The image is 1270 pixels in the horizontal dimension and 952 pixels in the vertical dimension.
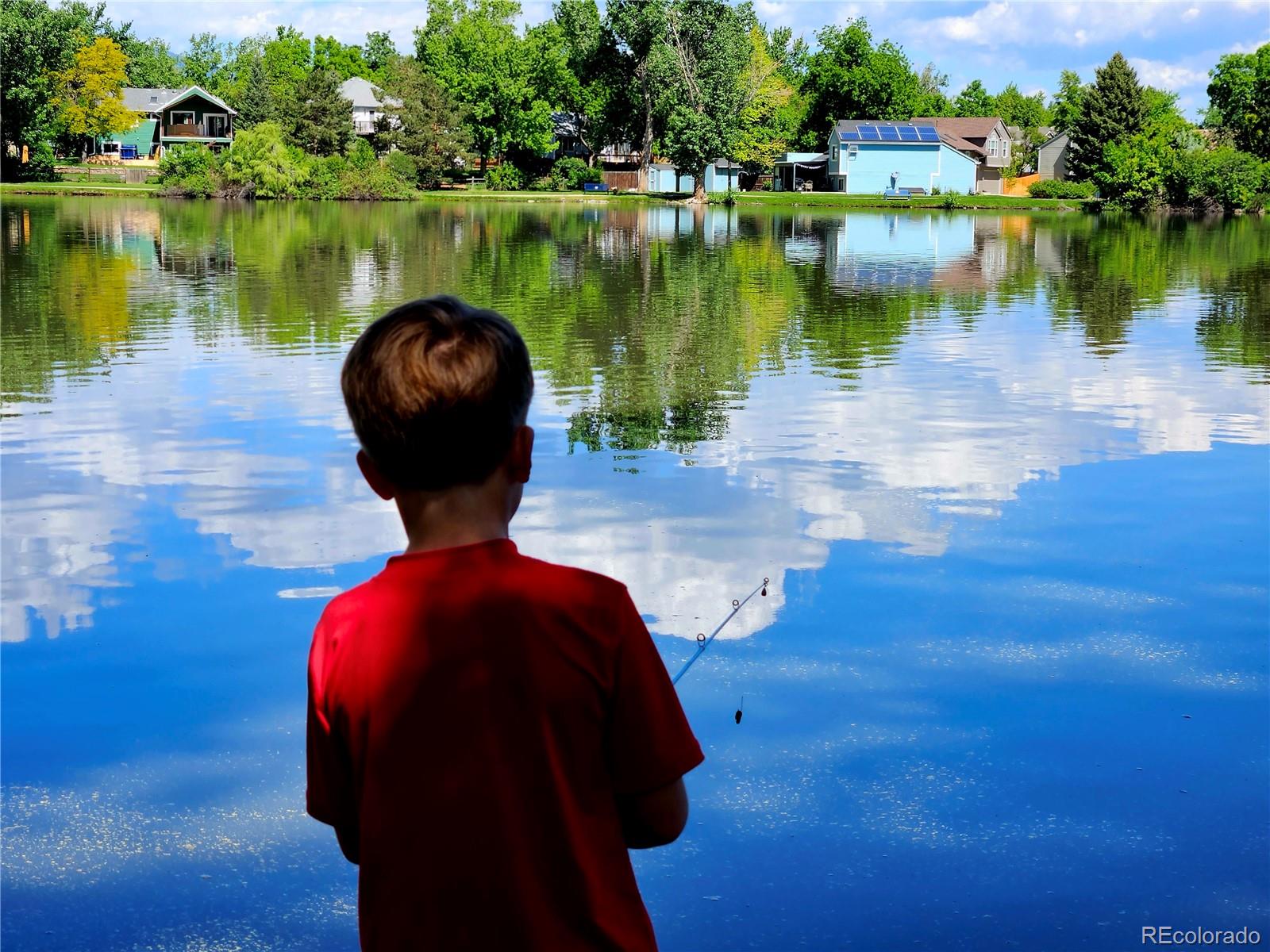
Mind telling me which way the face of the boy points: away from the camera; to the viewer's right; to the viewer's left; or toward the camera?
away from the camera

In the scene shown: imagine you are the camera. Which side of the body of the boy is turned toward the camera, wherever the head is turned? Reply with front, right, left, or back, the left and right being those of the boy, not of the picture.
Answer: back
